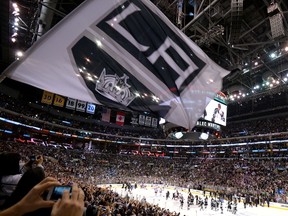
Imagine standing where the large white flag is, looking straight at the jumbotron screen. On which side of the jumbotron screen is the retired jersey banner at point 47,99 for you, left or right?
left

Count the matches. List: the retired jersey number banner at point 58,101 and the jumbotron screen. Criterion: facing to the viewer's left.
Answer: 0

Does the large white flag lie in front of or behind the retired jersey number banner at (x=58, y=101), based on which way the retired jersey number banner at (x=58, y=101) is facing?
in front

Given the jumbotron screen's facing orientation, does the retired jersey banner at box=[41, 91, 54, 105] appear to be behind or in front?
behind

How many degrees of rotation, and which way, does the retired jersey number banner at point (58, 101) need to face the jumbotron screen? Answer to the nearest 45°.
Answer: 0° — it already faces it

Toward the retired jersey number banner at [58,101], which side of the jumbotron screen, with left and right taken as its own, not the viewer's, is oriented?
back

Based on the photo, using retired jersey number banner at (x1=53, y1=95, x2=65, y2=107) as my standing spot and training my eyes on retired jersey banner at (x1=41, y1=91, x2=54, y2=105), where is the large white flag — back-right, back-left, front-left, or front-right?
back-left

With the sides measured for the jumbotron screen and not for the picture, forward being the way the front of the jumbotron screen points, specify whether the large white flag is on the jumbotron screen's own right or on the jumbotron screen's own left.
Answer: on the jumbotron screen's own right

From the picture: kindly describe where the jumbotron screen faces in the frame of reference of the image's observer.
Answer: facing the viewer and to the right of the viewer

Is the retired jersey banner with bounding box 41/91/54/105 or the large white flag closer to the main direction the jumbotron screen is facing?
the large white flag

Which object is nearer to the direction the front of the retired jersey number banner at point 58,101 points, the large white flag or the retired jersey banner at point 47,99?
the large white flag
